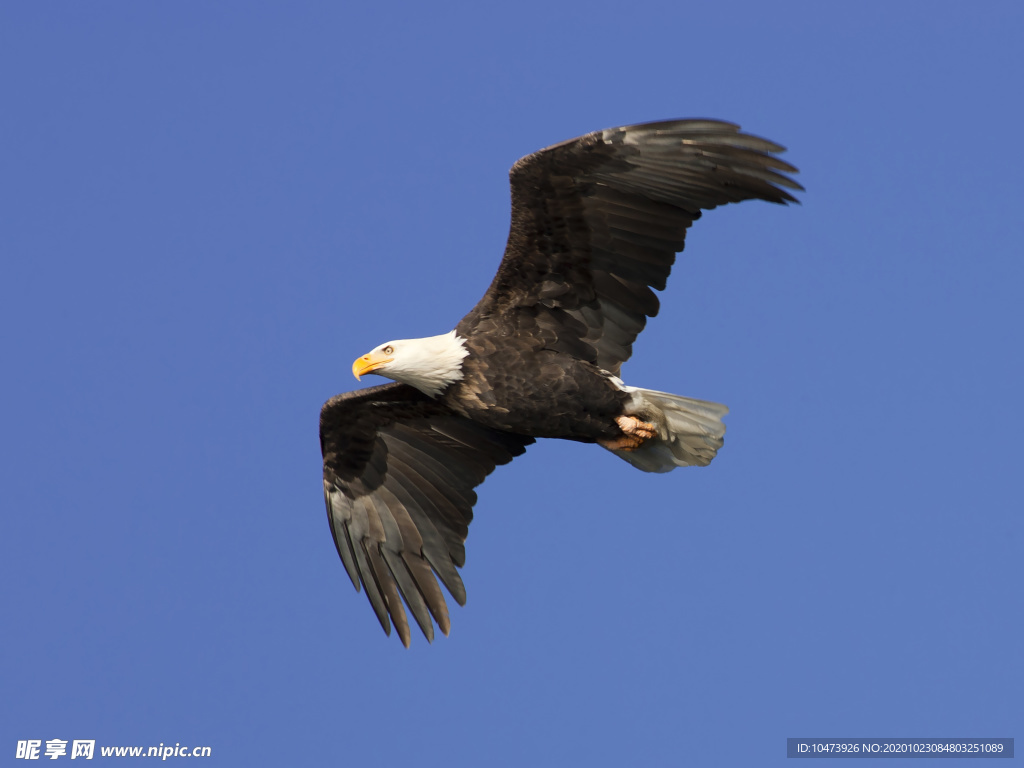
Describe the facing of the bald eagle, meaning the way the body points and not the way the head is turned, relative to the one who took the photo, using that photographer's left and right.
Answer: facing to the left of the viewer
